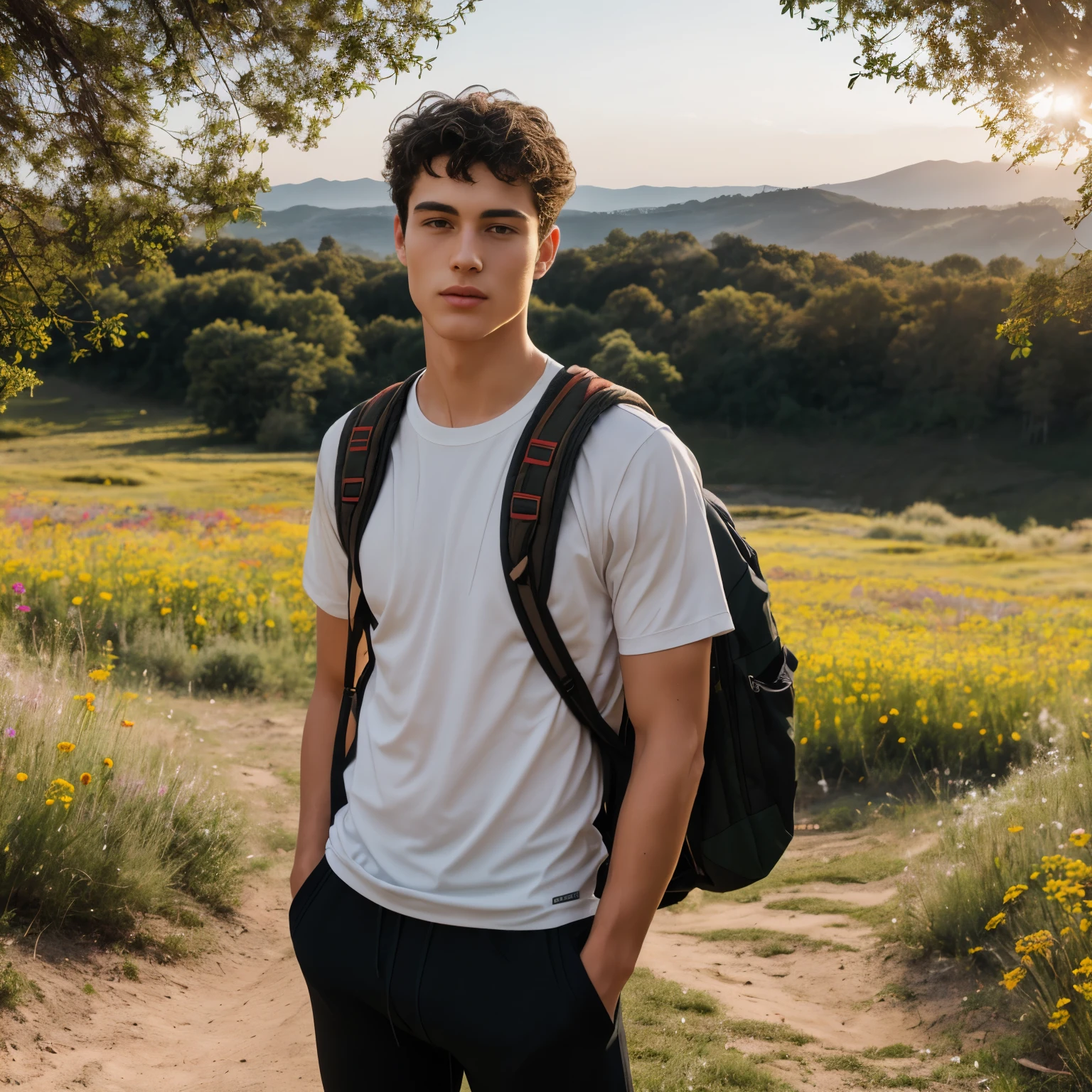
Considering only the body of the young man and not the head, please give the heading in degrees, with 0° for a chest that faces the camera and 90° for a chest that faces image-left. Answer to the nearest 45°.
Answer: approximately 45°

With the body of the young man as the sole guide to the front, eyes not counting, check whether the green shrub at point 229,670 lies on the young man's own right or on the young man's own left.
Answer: on the young man's own right

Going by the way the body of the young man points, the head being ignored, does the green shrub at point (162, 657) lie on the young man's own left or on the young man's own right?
on the young man's own right
